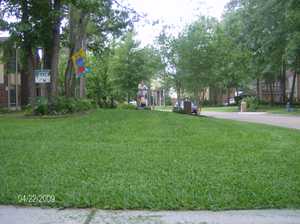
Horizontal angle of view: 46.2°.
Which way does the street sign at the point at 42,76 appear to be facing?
toward the camera

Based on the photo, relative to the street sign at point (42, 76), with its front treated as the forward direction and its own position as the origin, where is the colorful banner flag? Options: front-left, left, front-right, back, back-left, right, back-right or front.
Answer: back-left
